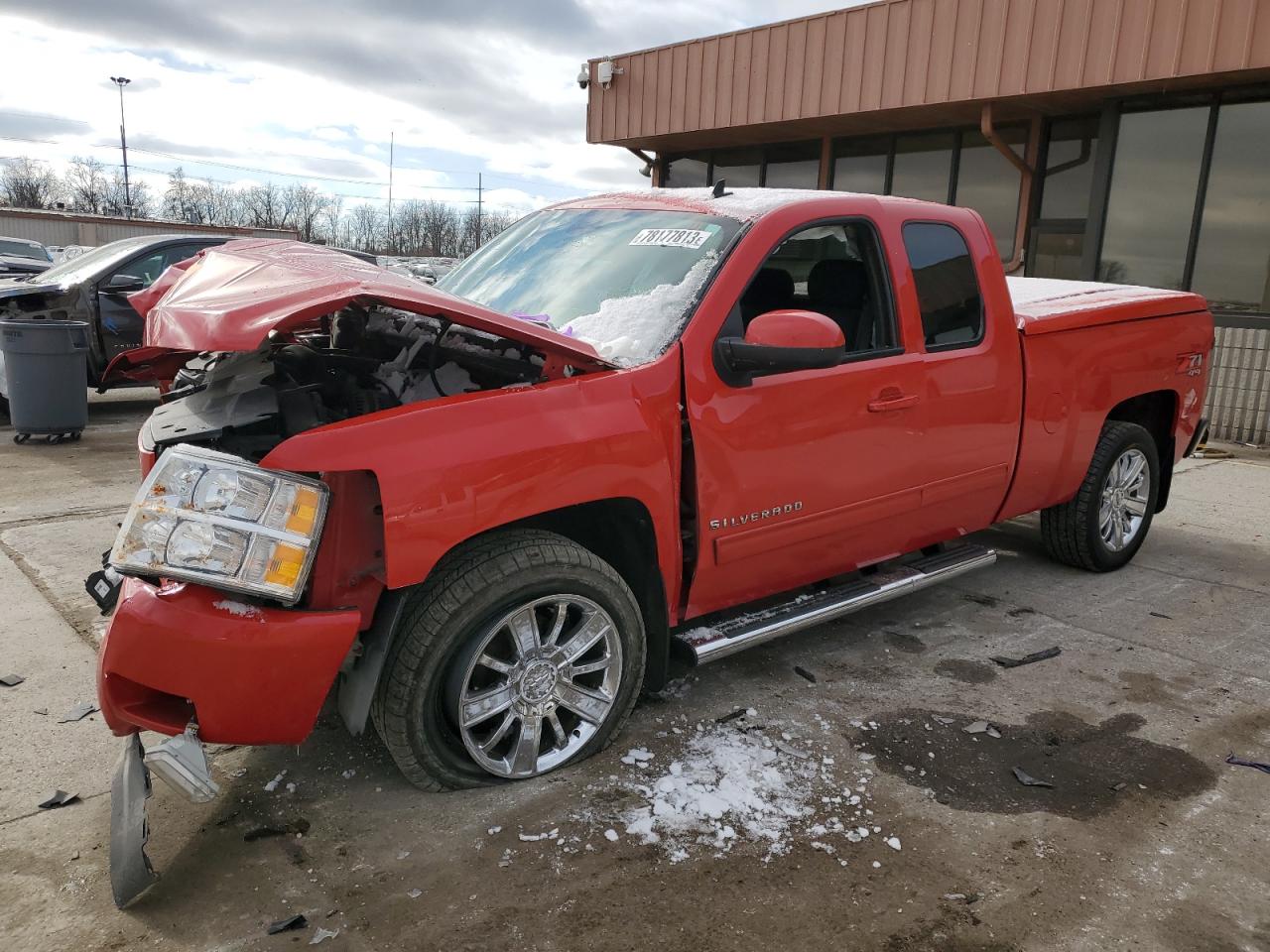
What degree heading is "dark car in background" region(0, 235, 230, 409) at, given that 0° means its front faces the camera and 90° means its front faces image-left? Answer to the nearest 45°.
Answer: approximately 45°

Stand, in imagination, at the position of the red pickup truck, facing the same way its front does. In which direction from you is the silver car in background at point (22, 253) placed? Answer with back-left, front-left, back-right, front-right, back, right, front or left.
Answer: right

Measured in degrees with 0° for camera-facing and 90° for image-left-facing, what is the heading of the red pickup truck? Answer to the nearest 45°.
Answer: approximately 45°

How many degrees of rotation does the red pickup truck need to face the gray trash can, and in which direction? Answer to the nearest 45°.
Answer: approximately 90° to its right

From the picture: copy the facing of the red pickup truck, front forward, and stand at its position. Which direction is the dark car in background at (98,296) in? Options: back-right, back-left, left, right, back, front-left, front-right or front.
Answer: right

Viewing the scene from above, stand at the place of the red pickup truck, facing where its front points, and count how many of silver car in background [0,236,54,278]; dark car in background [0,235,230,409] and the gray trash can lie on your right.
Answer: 3

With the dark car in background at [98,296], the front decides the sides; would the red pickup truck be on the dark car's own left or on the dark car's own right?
on the dark car's own left

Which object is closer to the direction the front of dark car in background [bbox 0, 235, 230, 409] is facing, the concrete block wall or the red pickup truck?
the red pickup truck

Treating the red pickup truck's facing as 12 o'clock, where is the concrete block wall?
The concrete block wall is roughly at 6 o'clock from the red pickup truck.

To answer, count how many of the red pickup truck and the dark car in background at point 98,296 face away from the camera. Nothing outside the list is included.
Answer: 0

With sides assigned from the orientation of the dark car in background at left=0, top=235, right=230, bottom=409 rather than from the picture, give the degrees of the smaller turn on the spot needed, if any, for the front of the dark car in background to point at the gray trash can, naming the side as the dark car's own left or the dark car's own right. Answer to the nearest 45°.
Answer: approximately 45° to the dark car's own left
